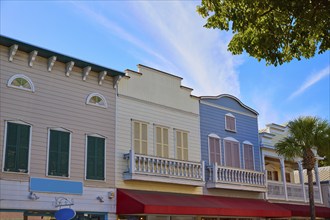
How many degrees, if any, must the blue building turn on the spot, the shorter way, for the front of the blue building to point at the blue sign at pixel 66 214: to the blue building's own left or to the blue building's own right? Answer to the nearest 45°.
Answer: approximately 90° to the blue building's own right

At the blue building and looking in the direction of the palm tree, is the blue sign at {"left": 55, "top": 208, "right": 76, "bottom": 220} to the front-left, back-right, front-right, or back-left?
back-right

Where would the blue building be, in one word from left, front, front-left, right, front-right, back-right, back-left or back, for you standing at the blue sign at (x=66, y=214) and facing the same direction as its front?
back-left

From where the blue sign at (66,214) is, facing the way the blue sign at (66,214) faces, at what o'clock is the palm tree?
The palm tree is roughly at 8 o'clock from the blue sign.

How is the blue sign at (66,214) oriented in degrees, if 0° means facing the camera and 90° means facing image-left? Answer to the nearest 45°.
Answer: approximately 0°

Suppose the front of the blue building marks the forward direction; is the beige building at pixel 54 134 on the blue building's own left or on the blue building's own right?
on the blue building's own right
